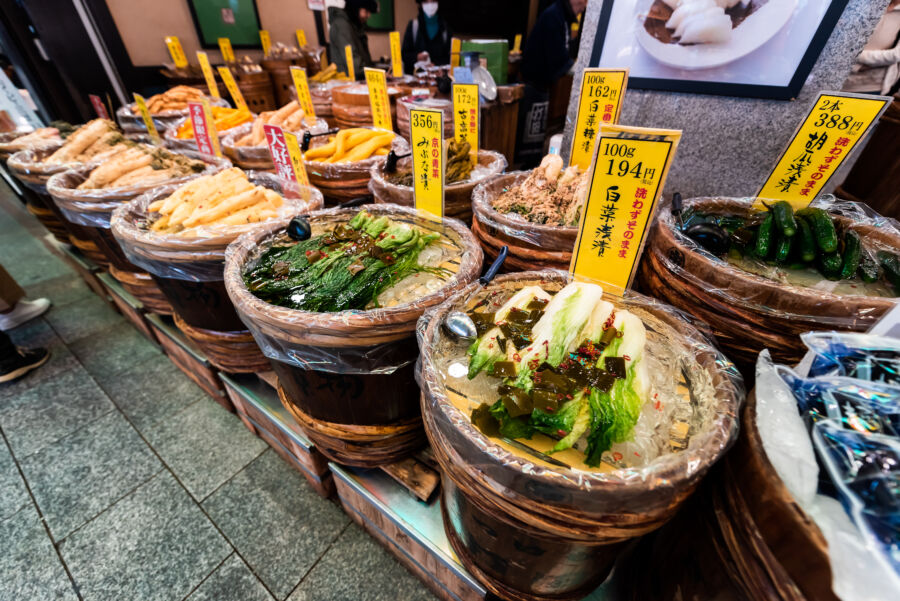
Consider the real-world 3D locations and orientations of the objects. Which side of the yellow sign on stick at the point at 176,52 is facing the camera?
front

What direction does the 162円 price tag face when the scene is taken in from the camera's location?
facing the viewer

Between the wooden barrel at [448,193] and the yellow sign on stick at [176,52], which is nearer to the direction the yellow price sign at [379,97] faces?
the wooden barrel

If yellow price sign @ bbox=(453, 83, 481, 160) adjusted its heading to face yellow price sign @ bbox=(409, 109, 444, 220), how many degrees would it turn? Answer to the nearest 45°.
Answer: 0° — it already faces it

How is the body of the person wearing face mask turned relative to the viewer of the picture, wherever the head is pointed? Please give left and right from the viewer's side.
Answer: facing the viewer

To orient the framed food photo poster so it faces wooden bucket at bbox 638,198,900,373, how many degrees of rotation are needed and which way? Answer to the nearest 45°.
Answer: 0° — it already faces it

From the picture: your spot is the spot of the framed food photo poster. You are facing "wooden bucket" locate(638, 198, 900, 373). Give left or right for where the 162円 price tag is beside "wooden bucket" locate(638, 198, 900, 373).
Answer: right

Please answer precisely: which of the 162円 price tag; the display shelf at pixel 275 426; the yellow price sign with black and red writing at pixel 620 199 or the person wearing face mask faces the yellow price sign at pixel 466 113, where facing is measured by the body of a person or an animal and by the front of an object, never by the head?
the person wearing face mask

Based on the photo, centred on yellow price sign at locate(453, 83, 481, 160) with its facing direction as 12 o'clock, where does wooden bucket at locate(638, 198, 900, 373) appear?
The wooden bucket is roughly at 11 o'clock from the yellow price sign.

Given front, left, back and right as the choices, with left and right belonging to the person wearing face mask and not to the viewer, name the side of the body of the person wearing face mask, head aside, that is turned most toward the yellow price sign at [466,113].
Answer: front

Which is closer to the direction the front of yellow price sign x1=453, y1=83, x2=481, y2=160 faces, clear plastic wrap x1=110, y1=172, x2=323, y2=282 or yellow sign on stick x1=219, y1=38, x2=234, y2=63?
the clear plastic wrap

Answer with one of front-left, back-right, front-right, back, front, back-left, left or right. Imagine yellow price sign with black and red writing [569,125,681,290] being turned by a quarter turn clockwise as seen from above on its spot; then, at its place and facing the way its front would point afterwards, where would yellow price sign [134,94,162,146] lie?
front
